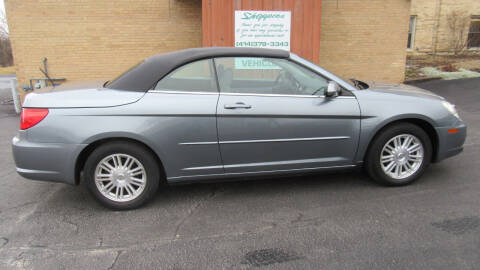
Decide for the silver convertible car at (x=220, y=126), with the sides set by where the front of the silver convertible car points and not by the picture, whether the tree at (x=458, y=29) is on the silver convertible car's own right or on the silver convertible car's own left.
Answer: on the silver convertible car's own left

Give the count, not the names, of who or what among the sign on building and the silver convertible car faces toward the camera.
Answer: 1

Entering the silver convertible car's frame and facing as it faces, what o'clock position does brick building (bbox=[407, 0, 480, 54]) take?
The brick building is roughly at 10 o'clock from the silver convertible car.

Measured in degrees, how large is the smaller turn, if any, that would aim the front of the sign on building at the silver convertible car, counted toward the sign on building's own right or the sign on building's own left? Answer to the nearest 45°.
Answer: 0° — it already faces it

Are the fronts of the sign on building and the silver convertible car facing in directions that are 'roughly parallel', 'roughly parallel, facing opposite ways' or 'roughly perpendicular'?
roughly perpendicular

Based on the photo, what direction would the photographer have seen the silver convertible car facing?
facing to the right of the viewer

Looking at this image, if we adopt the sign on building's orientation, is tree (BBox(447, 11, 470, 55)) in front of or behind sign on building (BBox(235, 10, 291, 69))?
behind

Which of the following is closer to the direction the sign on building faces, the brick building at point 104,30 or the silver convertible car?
the silver convertible car

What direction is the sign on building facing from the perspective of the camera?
toward the camera
